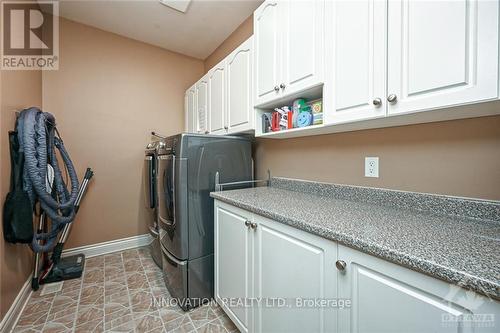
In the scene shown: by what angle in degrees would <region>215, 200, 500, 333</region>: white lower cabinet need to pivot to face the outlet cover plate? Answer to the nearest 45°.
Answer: approximately 135° to its right

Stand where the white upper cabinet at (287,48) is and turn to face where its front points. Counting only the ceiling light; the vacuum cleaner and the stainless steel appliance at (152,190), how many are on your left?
0

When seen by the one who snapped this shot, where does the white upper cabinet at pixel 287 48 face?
facing the viewer and to the left of the viewer

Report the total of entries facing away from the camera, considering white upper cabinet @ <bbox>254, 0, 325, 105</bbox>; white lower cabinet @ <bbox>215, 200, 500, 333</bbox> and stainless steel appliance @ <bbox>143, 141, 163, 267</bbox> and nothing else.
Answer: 0

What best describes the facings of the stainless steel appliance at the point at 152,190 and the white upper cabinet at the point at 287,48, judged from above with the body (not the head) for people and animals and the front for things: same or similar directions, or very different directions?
same or similar directions

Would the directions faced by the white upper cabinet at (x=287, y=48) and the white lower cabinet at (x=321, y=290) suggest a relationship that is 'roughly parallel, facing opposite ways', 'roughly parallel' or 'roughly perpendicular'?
roughly parallel

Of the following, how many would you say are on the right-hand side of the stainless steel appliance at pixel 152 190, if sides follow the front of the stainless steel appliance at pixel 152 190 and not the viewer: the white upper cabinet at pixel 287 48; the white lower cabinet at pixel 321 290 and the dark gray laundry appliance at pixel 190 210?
0

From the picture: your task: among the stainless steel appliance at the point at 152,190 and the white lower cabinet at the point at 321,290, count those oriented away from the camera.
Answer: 0

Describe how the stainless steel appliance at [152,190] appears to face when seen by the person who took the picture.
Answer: facing to the left of the viewer

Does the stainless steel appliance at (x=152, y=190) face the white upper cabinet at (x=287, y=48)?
no

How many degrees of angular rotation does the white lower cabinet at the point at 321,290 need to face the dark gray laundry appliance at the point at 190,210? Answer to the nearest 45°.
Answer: approximately 45° to its right

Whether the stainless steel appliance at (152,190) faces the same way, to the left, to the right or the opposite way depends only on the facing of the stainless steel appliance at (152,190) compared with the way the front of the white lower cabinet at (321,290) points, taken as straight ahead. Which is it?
the same way

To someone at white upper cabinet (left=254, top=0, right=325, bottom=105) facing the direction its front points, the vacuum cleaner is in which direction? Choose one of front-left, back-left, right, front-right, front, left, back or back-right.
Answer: front-right

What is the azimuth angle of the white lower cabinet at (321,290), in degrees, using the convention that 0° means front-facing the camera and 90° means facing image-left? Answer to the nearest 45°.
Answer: approximately 45°

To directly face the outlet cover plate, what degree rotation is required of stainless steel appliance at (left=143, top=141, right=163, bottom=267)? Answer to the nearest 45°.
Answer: approximately 135° to its left
